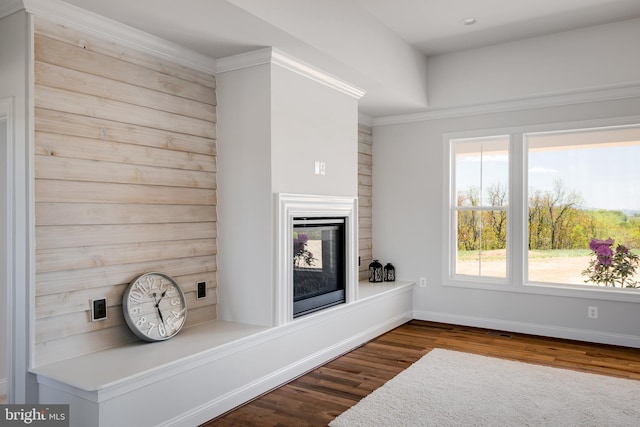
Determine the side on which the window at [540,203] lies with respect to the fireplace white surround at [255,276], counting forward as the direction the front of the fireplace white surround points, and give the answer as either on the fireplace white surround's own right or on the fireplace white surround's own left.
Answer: on the fireplace white surround's own left

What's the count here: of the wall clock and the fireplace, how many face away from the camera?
0

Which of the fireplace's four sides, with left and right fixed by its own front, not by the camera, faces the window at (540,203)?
left

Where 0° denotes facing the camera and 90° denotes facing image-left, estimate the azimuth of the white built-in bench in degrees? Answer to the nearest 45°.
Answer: approximately 315°

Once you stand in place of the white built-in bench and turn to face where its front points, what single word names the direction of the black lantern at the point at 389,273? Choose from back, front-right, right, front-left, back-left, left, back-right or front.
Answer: left

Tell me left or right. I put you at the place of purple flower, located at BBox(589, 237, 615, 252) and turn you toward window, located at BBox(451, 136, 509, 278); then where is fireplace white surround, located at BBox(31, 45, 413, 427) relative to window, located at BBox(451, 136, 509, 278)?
left

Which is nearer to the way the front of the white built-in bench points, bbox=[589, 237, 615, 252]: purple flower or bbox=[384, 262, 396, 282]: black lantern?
the purple flower

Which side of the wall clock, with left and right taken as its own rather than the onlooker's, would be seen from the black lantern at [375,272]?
left

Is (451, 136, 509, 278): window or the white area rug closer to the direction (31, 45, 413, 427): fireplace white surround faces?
the white area rug

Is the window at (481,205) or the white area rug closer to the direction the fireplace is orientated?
the white area rug

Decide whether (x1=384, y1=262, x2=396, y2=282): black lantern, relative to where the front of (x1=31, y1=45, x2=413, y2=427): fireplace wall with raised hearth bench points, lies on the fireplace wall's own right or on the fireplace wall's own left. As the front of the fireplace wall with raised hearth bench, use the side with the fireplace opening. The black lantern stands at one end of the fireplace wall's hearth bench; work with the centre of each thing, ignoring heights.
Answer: on the fireplace wall's own left

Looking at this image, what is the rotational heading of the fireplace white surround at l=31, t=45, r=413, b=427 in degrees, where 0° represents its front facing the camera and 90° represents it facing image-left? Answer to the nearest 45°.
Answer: approximately 315°

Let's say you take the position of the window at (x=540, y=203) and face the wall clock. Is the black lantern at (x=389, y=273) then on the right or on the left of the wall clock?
right

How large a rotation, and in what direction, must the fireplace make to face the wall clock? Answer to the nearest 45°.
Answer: approximately 90° to its right
